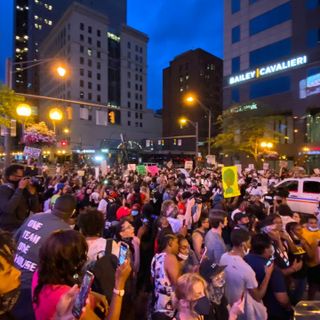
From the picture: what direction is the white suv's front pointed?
to the viewer's left

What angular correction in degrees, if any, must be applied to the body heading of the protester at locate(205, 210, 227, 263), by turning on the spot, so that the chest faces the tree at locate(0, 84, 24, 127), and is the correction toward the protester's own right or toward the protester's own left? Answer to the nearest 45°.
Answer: approximately 90° to the protester's own left

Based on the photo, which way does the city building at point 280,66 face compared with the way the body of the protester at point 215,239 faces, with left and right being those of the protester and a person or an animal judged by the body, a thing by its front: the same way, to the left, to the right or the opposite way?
the opposite way

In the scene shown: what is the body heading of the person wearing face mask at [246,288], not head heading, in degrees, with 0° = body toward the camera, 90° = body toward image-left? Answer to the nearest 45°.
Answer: approximately 225°

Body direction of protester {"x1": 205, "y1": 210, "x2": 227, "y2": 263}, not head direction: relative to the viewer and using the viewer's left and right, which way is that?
facing away from the viewer and to the right of the viewer

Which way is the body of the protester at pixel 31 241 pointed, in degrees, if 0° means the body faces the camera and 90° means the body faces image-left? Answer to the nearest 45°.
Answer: approximately 225°

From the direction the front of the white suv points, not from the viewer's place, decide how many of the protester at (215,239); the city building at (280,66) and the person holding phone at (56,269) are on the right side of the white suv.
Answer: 1
